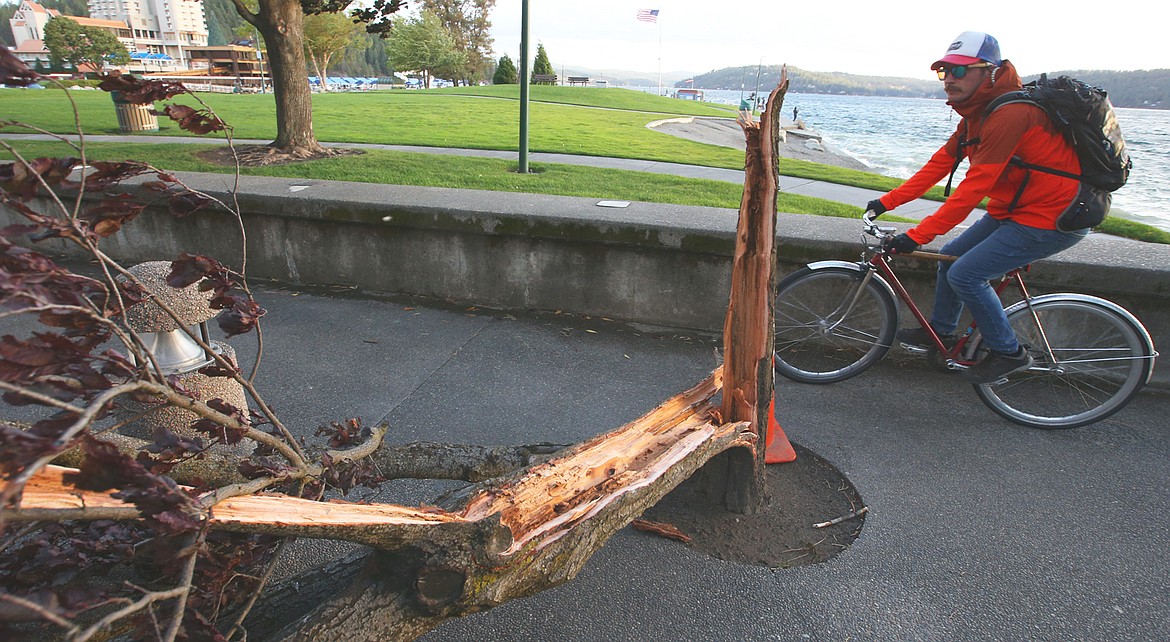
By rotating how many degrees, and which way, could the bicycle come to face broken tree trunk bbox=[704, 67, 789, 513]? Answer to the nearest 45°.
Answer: approximately 45° to its left

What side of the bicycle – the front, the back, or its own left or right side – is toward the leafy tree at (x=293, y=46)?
front

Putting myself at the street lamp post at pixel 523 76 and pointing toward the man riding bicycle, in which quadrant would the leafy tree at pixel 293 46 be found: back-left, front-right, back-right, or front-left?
back-right

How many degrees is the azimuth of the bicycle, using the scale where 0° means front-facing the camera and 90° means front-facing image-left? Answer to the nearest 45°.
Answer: approximately 90°

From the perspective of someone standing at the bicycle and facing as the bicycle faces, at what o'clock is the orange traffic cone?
The orange traffic cone is roughly at 10 o'clock from the bicycle.

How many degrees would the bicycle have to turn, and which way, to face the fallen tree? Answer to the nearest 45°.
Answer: approximately 45° to its left

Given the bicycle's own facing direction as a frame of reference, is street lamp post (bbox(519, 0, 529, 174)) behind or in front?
in front
